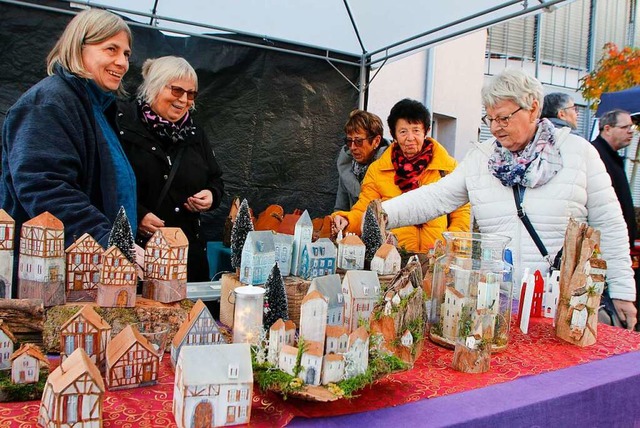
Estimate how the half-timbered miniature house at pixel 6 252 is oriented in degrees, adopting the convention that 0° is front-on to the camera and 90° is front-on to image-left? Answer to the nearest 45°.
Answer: approximately 0°

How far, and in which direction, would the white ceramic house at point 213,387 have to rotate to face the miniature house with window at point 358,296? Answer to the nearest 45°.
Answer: approximately 135° to its left

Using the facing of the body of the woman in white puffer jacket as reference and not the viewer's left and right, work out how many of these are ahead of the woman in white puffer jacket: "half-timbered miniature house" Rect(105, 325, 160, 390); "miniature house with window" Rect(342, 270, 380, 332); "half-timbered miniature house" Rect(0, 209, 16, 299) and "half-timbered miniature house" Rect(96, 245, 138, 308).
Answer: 4

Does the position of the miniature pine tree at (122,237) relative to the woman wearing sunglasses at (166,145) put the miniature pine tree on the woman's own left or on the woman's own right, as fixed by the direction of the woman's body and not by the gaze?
on the woman's own right

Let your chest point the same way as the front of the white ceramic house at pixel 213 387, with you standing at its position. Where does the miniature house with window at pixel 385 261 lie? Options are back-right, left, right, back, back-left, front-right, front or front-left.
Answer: back-left

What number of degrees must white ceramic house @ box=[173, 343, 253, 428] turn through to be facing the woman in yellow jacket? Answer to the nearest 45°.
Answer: approximately 135° to its left

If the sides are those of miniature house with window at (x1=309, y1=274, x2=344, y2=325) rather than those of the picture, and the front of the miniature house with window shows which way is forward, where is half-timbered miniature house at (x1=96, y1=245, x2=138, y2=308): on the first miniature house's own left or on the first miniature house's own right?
on the first miniature house's own right
